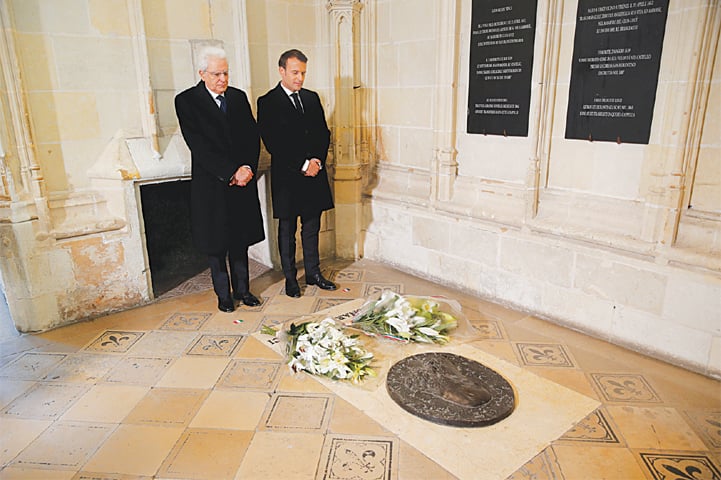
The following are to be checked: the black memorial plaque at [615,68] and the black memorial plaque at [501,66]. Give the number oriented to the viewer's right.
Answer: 0

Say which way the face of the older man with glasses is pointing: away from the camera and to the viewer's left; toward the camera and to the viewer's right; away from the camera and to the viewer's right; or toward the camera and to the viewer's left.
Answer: toward the camera and to the viewer's right

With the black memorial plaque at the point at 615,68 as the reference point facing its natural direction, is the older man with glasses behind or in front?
in front

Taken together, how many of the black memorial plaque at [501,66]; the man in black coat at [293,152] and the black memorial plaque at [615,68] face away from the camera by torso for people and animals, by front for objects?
0

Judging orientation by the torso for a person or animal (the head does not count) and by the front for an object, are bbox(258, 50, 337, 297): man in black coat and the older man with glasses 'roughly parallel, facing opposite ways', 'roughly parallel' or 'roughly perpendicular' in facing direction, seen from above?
roughly parallel

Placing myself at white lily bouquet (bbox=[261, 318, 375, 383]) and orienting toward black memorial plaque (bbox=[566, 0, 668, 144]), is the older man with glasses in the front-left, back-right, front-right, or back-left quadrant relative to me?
back-left

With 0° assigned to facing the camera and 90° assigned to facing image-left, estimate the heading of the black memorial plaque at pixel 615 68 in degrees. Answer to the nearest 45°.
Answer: approximately 45°

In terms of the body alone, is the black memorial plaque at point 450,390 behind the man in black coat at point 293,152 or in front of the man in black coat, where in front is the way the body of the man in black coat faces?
in front

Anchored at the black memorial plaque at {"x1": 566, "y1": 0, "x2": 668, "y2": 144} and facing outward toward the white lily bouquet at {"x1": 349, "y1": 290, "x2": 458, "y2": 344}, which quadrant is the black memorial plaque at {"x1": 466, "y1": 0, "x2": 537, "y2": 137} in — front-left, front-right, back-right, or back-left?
front-right

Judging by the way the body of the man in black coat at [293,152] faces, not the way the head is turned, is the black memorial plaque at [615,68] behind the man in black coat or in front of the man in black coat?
in front

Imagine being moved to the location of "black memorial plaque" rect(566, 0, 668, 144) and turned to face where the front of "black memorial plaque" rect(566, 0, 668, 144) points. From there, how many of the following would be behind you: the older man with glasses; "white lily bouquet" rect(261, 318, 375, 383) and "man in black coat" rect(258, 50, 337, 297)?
0

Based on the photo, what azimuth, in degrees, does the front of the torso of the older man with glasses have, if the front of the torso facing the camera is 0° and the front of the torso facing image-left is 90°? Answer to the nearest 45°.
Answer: approximately 315°

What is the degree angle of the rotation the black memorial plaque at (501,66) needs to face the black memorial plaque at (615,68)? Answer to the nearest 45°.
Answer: approximately 90° to its left

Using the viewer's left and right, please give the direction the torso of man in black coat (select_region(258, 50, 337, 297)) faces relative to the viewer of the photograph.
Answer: facing the viewer and to the right of the viewer

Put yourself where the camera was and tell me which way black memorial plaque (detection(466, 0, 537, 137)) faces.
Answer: facing the viewer and to the left of the viewer

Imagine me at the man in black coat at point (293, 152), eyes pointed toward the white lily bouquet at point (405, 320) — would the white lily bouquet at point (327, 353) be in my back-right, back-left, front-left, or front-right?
front-right

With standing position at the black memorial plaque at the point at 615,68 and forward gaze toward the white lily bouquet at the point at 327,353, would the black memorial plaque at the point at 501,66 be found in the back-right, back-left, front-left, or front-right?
front-right
